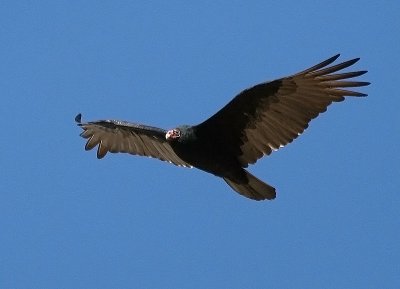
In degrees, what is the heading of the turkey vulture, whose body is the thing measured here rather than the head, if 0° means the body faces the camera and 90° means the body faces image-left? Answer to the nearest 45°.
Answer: approximately 45°
